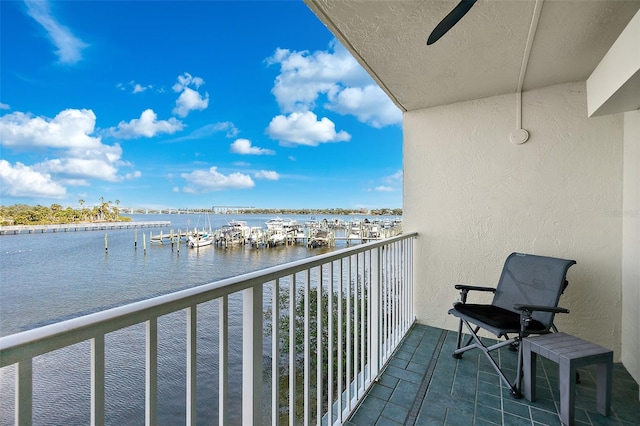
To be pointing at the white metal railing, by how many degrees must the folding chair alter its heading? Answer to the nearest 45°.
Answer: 0° — it already faces it

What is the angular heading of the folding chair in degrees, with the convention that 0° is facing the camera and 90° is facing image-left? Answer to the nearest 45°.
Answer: approximately 45°
